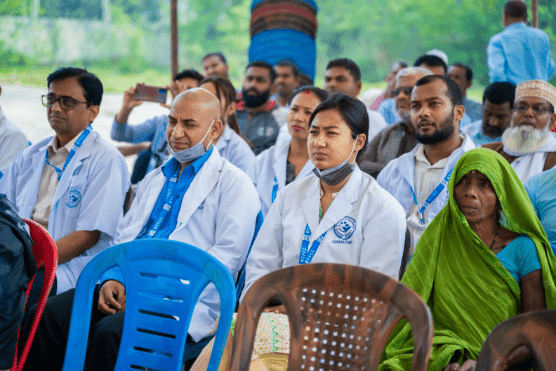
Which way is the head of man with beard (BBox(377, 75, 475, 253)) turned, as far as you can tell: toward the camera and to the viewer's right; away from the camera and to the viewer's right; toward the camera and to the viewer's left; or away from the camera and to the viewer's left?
toward the camera and to the viewer's left

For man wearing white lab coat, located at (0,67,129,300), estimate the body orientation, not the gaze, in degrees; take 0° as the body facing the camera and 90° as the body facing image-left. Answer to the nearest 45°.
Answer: approximately 45°

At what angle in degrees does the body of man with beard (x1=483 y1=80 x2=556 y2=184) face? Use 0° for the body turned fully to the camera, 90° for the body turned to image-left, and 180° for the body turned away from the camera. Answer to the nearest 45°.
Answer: approximately 45°

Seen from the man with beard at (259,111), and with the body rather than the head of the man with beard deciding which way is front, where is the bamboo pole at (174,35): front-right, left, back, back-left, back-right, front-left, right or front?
right

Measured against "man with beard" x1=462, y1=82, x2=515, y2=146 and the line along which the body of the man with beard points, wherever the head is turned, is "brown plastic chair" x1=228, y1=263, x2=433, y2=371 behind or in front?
in front

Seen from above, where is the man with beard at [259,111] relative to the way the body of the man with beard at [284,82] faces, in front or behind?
in front

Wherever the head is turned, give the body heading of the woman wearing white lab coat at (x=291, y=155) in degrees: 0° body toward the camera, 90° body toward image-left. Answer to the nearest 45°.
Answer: approximately 45°

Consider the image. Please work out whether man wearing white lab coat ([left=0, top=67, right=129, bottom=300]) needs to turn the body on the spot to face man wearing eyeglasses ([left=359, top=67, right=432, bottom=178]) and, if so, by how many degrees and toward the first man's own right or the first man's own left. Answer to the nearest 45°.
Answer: approximately 135° to the first man's own left

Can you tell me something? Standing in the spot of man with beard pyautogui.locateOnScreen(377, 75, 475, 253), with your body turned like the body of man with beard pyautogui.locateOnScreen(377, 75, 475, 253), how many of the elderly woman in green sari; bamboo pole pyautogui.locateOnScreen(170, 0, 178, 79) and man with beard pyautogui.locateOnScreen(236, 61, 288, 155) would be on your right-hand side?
2
